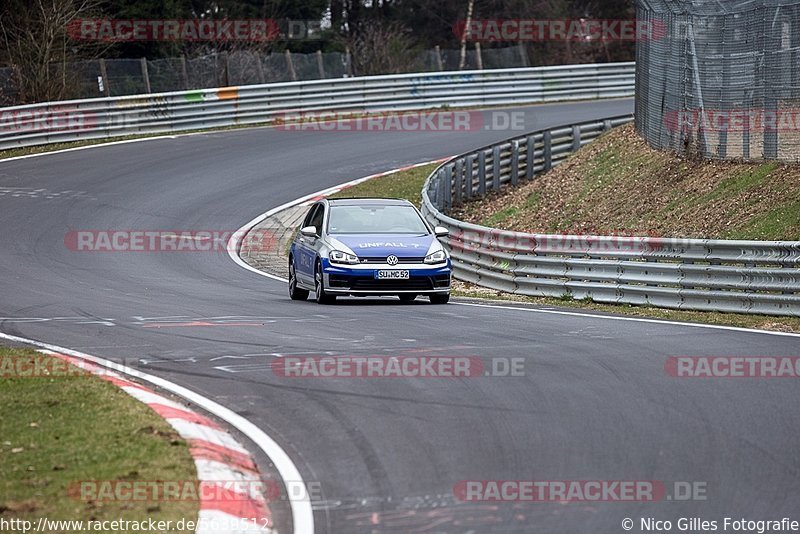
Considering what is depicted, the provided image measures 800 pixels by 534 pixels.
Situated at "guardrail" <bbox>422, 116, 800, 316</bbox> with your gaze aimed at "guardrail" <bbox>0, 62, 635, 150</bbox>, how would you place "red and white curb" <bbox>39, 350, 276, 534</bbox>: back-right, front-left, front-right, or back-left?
back-left

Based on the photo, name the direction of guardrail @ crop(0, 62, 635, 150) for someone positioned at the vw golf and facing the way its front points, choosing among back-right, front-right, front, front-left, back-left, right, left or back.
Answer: back

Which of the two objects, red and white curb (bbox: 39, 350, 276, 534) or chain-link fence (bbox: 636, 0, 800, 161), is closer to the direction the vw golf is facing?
the red and white curb

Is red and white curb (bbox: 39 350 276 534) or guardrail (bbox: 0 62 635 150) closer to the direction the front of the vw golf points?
the red and white curb

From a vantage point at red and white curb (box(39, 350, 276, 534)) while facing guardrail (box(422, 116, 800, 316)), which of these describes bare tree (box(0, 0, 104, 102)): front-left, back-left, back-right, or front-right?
front-left

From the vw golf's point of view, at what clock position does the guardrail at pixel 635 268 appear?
The guardrail is roughly at 9 o'clock from the vw golf.

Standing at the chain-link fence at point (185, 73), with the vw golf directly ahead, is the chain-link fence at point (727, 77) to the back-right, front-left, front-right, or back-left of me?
front-left

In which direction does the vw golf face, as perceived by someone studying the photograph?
facing the viewer

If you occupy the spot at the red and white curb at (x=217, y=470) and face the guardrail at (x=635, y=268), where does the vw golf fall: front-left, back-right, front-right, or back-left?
front-left

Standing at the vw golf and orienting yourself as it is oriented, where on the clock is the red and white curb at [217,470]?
The red and white curb is roughly at 12 o'clock from the vw golf.

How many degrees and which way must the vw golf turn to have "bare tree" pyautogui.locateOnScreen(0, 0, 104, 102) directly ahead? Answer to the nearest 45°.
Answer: approximately 135° to its right

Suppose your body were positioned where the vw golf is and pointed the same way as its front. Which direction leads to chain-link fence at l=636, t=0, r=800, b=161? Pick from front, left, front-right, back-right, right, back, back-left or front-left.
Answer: back-left
